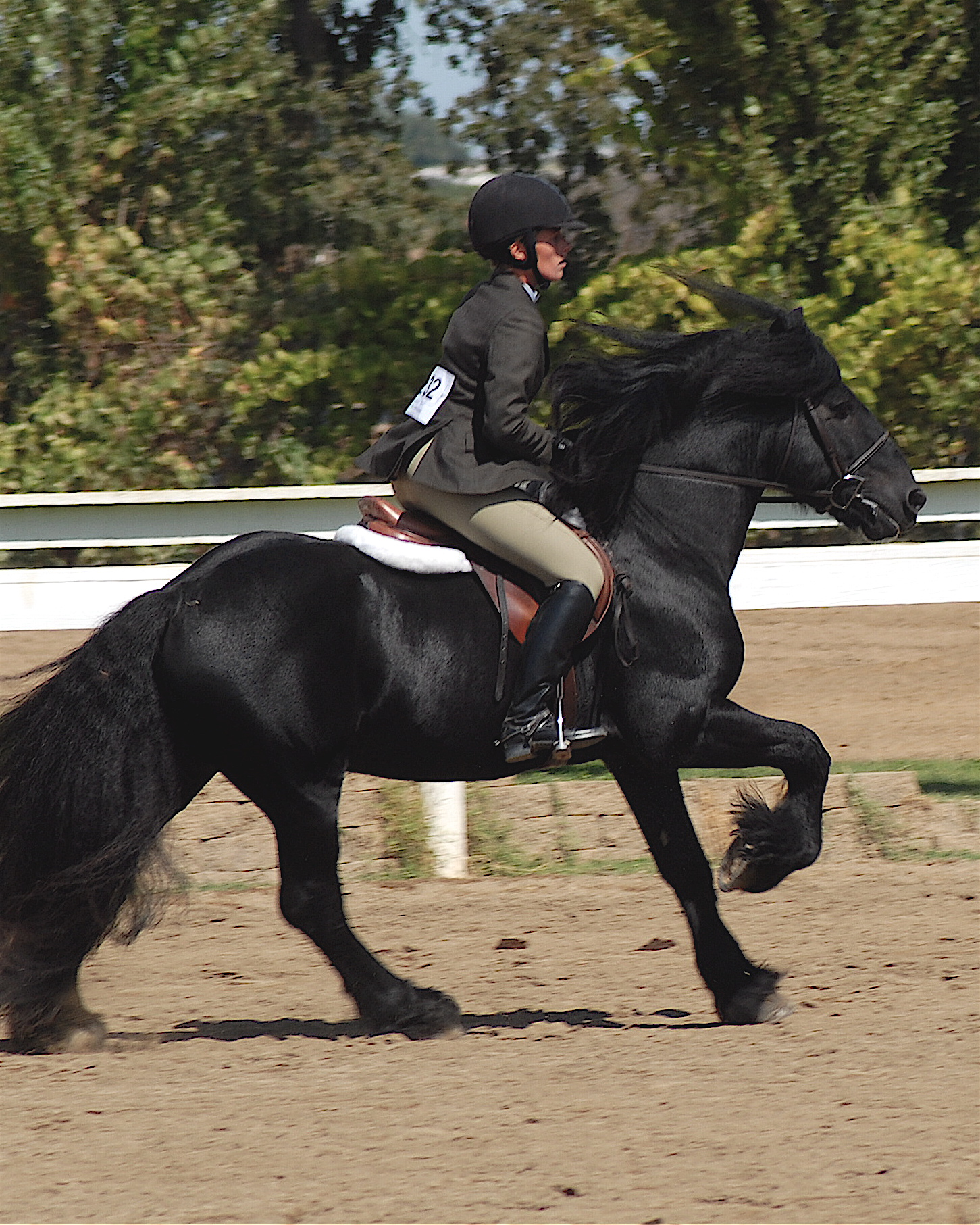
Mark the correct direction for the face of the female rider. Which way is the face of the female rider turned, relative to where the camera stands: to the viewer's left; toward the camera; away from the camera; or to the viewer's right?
to the viewer's right

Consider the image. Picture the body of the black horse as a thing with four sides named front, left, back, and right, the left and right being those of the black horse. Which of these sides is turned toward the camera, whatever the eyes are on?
right

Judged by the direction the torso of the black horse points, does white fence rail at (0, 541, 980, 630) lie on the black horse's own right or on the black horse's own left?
on the black horse's own left

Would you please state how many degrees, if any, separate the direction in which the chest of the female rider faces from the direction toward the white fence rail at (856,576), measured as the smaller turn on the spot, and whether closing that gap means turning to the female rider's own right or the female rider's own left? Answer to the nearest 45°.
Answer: approximately 45° to the female rider's own left

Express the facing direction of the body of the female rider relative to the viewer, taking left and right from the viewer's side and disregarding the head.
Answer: facing to the right of the viewer
